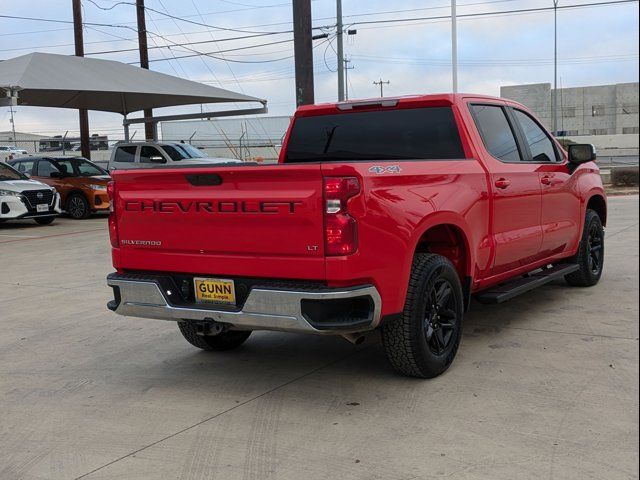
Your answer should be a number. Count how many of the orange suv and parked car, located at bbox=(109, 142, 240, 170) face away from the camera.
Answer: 0

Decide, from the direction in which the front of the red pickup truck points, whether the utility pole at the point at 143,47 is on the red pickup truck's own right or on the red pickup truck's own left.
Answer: on the red pickup truck's own left

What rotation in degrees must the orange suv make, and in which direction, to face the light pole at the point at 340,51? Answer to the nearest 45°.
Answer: approximately 90° to its left

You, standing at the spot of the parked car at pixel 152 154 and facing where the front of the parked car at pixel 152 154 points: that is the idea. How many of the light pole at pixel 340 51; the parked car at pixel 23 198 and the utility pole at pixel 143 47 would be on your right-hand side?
1

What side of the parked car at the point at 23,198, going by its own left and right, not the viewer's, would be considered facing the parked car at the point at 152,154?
left

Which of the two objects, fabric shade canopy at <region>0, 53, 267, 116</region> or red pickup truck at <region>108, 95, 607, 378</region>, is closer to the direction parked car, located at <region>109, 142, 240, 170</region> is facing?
the red pickup truck

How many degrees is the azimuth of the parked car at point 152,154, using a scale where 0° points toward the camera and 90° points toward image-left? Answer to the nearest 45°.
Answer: approximately 315°

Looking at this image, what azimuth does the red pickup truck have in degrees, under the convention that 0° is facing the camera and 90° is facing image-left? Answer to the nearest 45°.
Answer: approximately 225°

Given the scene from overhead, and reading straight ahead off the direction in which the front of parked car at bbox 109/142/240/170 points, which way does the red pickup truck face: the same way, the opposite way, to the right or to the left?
to the left

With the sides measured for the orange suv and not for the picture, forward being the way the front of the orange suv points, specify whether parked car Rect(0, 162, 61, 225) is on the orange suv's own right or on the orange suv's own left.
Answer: on the orange suv's own right

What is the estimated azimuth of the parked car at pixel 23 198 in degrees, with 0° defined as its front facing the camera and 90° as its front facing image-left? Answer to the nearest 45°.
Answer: approximately 315°

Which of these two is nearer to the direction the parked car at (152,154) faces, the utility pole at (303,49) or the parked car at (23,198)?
the utility pole

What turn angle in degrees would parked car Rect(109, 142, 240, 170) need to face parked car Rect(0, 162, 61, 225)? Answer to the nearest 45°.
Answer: approximately 90° to its right
